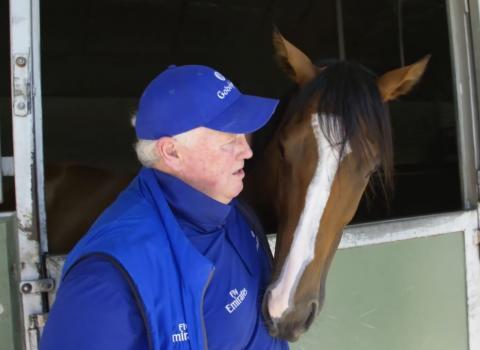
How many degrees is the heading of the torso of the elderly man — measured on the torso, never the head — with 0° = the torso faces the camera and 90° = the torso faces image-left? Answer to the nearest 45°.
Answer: approximately 315°

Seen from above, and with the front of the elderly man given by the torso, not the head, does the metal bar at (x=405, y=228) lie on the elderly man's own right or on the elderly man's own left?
on the elderly man's own left

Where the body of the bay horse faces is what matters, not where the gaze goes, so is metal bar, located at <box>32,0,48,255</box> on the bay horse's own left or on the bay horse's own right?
on the bay horse's own right

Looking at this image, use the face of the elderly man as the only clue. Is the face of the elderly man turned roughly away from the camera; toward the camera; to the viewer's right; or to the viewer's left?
to the viewer's right

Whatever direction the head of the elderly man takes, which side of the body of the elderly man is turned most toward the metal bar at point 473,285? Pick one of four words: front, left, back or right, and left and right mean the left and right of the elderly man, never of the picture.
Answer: left
